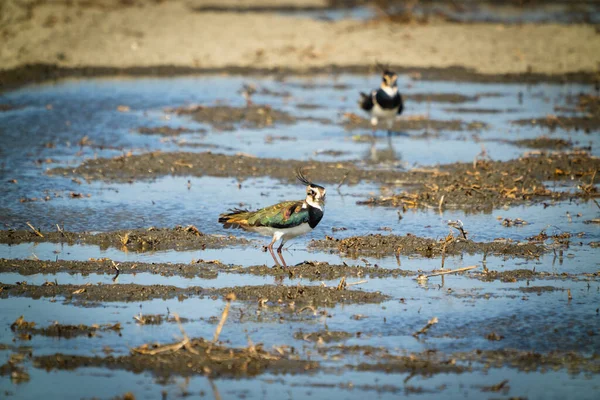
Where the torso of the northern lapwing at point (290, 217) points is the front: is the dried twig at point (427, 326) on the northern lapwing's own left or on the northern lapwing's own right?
on the northern lapwing's own right

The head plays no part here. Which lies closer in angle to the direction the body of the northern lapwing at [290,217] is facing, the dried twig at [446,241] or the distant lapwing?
the dried twig

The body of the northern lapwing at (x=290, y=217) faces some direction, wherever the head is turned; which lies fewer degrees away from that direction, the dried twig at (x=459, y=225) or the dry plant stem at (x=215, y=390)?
the dried twig

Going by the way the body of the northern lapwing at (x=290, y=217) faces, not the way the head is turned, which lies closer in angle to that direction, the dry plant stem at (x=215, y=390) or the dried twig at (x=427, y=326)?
the dried twig

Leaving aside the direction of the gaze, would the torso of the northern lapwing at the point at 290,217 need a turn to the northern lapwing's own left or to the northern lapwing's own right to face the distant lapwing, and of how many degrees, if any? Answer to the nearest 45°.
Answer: approximately 90° to the northern lapwing's own left

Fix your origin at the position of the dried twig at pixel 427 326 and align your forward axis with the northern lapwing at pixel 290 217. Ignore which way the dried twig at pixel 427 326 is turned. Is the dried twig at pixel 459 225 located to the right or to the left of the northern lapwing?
right

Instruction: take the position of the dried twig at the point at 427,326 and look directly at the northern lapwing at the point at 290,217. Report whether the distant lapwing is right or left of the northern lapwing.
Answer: right

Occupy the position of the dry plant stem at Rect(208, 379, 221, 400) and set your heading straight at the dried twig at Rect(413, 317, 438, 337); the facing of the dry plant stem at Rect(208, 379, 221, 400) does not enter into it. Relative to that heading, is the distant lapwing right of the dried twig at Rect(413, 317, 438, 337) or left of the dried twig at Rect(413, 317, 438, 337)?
left

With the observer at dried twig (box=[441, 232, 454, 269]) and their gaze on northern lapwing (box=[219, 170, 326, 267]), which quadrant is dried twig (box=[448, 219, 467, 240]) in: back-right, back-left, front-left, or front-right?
back-right

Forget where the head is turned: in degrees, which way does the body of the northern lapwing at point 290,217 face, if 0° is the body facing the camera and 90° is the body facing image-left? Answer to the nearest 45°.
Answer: approximately 270°

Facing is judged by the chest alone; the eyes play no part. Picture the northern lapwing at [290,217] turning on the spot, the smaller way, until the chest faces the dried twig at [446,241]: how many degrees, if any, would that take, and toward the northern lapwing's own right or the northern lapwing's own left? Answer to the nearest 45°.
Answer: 0° — it already faces it
